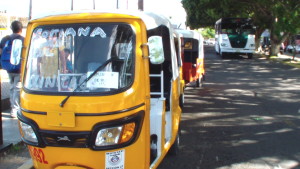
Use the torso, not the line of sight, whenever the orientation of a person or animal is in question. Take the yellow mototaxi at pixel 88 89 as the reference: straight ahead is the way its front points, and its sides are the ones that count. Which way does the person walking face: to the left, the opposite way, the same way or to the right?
the opposite way

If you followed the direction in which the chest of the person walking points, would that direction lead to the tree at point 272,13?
yes

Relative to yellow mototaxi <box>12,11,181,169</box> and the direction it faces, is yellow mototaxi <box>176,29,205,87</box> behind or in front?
behind

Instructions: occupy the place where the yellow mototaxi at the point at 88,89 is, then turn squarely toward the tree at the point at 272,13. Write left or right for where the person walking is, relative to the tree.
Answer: left

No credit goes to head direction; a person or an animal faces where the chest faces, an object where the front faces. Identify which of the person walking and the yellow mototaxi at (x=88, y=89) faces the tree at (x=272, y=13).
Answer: the person walking

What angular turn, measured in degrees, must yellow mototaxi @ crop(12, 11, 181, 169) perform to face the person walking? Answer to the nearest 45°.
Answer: approximately 90° to its right

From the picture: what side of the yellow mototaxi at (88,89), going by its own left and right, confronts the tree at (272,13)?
back

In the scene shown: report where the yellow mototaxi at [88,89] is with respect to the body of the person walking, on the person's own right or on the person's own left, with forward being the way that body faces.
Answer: on the person's own right

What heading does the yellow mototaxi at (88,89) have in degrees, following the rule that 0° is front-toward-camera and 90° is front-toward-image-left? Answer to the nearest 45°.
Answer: approximately 45°

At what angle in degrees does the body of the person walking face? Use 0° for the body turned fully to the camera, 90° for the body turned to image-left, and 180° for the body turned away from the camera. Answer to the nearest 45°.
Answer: approximately 225°
